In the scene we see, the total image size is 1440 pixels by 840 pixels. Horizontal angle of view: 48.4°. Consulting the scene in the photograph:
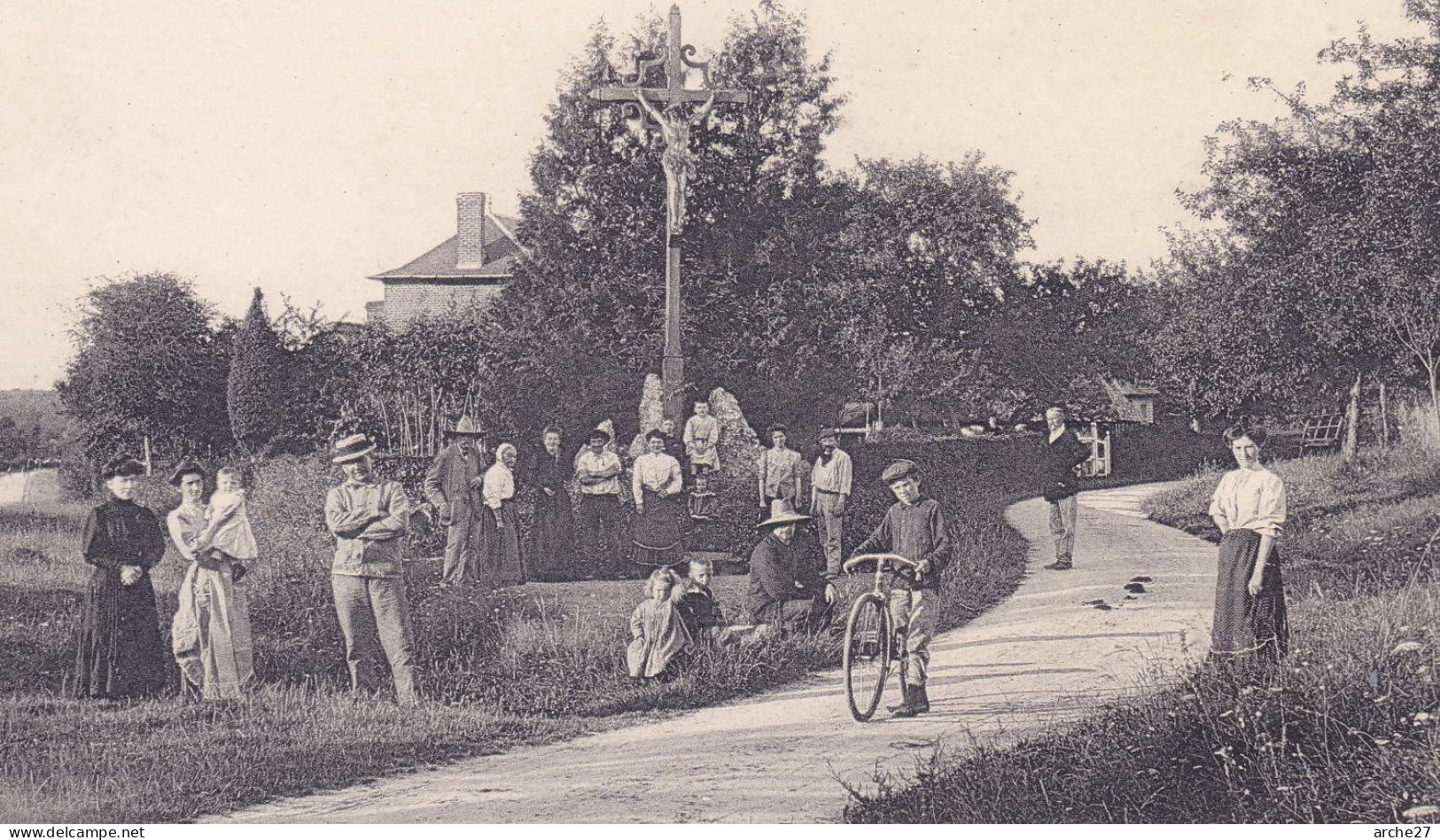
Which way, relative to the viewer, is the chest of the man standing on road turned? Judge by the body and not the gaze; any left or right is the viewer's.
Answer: facing the viewer and to the left of the viewer

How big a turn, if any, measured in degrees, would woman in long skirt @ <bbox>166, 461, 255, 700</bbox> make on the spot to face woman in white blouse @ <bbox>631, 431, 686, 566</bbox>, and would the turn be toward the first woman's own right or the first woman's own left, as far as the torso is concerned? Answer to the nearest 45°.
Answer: approximately 90° to the first woman's own left

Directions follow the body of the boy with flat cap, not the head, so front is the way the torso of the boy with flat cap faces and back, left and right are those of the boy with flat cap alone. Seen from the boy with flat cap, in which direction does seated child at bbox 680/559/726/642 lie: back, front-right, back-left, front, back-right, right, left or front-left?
right

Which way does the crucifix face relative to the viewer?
toward the camera

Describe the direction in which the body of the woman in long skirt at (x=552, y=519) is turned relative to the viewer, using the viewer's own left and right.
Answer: facing the viewer

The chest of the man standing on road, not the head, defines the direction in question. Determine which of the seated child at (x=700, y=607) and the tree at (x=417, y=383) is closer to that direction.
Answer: the seated child

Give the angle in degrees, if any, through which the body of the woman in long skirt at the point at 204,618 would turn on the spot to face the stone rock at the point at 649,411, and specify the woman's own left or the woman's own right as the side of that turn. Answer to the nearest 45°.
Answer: approximately 90° to the woman's own left

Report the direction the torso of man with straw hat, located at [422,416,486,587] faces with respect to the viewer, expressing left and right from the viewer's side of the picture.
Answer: facing the viewer and to the right of the viewer

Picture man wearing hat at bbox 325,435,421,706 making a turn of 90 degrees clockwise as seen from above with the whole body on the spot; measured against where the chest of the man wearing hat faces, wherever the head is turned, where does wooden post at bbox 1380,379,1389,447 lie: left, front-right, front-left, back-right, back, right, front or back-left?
back

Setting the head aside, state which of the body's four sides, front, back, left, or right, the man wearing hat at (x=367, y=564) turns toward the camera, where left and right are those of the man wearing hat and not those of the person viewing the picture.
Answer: front
